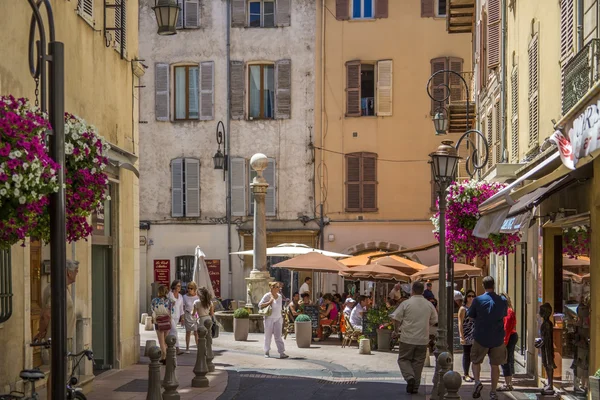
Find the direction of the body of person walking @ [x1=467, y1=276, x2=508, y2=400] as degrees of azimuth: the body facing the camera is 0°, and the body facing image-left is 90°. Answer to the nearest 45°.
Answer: approximately 180°

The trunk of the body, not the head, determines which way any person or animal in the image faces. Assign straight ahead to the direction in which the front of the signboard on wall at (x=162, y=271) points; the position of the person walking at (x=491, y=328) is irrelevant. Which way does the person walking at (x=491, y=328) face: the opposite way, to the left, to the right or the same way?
the opposite way

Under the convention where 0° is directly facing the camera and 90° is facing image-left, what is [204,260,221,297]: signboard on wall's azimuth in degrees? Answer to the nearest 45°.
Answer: approximately 0°
